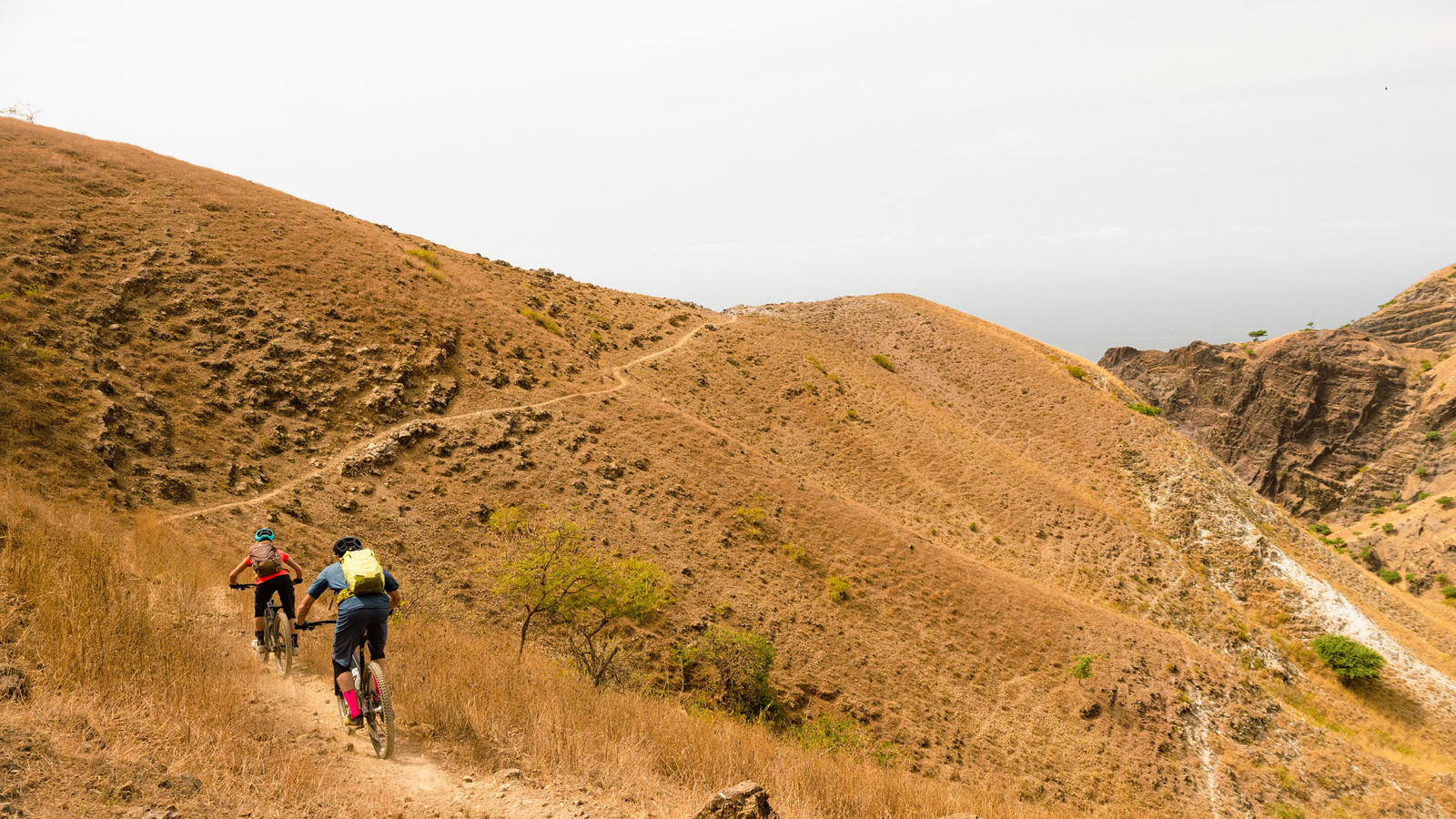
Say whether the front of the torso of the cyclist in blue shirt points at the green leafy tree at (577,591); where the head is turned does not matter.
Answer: no

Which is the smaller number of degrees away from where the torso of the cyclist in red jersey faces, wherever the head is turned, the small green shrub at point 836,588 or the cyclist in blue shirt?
the small green shrub

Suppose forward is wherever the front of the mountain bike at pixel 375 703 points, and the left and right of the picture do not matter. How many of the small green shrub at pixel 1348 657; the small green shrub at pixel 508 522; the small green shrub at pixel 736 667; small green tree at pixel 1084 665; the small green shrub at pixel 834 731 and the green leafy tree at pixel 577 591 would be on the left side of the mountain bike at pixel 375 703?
0

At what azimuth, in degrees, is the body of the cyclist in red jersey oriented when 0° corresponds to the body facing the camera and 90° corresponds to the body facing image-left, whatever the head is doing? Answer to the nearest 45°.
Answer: approximately 180°

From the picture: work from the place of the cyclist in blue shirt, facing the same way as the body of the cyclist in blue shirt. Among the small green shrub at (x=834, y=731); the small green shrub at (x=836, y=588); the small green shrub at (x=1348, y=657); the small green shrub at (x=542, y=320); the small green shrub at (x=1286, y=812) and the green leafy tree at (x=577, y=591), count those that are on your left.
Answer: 0

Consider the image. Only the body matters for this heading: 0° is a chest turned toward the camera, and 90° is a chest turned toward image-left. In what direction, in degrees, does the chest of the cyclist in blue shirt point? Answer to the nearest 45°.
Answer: approximately 135°

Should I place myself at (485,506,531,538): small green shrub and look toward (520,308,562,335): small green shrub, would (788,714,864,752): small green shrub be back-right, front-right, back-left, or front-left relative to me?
back-right

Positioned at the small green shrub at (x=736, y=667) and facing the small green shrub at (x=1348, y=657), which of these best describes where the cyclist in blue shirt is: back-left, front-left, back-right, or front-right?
back-right

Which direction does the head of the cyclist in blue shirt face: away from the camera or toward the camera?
away from the camera

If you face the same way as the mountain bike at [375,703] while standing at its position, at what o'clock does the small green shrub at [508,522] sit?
The small green shrub is roughly at 2 o'clock from the mountain bike.

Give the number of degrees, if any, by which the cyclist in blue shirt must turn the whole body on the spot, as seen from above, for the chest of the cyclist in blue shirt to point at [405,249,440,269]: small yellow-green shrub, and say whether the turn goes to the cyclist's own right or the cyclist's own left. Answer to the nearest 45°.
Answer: approximately 45° to the cyclist's own right

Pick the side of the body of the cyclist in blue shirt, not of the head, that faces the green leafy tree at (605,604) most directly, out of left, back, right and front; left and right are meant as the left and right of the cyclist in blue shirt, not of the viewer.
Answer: right

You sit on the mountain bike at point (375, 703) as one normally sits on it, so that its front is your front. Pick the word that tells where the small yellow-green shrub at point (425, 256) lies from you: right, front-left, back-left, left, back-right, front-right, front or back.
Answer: front-right

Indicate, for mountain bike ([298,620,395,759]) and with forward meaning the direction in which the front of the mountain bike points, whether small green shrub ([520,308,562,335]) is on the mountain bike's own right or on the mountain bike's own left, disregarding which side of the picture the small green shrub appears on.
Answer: on the mountain bike's own right

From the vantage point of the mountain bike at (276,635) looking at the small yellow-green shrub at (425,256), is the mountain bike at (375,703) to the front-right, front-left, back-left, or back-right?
back-right

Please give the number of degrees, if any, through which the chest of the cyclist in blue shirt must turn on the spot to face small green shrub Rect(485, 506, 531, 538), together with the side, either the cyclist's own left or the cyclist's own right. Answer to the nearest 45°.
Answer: approximately 45° to the cyclist's own right

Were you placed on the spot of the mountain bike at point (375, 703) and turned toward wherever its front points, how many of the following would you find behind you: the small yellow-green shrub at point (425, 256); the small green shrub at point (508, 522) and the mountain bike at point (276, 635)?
0

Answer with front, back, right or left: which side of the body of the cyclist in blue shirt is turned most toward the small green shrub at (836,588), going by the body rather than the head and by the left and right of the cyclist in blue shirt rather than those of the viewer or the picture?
right

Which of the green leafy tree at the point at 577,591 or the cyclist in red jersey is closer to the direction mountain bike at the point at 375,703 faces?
the cyclist in red jersey

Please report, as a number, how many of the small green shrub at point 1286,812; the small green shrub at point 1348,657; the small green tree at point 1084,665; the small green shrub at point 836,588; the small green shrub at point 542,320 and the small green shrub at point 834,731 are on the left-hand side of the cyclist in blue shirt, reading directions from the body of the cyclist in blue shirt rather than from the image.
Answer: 0
